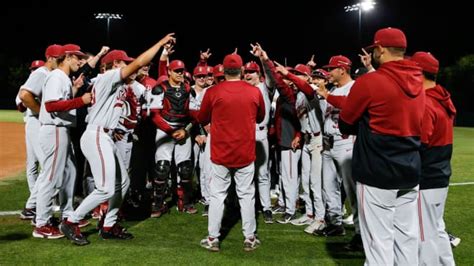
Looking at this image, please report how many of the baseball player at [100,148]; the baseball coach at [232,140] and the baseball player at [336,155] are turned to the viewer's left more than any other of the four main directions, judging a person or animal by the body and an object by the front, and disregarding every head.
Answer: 1

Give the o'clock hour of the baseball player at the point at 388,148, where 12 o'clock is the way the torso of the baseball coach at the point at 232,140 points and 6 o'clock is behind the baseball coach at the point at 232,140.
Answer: the baseball player at the point at 388,148 is roughly at 5 o'clock from the baseball coach at the point at 232,140.

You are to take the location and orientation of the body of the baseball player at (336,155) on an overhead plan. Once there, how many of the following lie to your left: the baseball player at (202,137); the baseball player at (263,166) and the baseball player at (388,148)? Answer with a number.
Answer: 1

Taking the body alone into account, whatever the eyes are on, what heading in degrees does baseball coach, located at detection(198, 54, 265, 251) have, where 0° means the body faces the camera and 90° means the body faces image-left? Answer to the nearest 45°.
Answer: approximately 180°

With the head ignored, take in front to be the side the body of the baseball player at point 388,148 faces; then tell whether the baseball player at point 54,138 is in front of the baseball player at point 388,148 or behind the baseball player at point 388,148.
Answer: in front

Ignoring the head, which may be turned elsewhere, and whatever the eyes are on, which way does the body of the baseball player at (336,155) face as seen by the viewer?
to the viewer's left

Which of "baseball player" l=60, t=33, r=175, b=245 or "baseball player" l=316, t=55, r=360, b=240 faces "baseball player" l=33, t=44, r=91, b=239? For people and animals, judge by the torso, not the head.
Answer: "baseball player" l=316, t=55, r=360, b=240

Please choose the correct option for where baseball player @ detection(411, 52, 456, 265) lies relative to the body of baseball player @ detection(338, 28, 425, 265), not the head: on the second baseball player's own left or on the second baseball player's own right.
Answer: on the second baseball player's own right

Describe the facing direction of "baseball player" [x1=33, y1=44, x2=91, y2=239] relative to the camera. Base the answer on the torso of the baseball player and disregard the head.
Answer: to the viewer's right

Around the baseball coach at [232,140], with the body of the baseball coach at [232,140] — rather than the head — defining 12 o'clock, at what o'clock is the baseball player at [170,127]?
the baseball player at [170,127] is roughly at 11 o'clock from the baseball coach at [232,140].

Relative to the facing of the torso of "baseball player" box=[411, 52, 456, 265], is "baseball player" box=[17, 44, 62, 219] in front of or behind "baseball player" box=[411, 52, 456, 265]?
in front

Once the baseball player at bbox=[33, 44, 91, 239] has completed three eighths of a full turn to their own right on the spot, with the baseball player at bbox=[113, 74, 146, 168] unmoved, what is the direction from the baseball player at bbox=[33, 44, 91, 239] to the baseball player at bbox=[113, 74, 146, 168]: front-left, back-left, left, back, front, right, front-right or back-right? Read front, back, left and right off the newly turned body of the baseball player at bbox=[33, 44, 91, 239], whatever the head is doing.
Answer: back

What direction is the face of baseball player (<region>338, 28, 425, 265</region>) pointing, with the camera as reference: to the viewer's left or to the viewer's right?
to the viewer's left

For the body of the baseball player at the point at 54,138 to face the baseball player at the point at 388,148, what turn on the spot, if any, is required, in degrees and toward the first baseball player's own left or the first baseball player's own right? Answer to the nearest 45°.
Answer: approximately 45° to the first baseball player's own right

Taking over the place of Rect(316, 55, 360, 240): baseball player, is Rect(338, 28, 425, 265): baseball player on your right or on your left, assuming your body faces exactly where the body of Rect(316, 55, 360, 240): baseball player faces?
on your left

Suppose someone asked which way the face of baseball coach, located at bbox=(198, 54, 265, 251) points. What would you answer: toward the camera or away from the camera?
away from the camera
